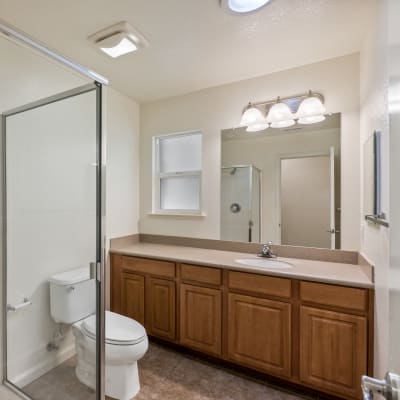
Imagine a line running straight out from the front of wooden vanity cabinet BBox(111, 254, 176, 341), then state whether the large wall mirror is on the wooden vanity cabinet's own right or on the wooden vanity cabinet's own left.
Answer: on the wooden vanity cabinet's own left

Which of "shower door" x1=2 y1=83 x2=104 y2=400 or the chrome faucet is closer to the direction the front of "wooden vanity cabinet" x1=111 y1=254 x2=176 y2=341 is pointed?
the shower door

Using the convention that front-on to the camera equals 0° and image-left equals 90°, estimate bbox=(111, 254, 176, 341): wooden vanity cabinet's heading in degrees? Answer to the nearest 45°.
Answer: approximately 45°

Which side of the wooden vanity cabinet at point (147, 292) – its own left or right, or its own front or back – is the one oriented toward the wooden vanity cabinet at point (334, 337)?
left

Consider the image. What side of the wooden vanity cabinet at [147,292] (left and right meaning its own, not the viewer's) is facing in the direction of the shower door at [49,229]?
front

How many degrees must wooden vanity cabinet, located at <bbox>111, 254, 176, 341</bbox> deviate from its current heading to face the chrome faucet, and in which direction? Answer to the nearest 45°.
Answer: approximately 135° to its left
